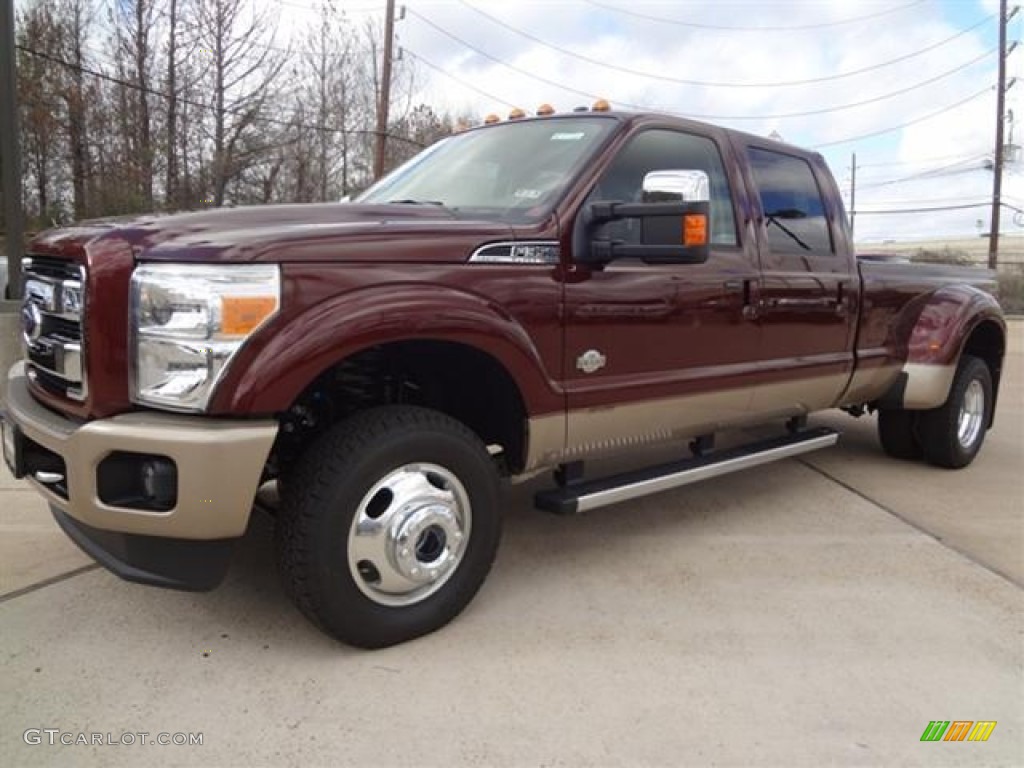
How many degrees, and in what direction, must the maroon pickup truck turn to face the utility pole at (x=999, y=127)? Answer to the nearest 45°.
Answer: approximately 180°

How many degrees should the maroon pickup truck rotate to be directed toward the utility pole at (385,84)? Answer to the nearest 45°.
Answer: approximately 135° to its right

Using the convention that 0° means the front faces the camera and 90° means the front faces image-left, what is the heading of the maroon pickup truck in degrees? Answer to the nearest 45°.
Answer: approximately 45°

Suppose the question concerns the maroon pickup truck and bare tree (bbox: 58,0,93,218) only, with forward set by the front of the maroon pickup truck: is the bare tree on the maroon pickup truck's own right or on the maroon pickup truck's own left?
on the maroon pickup truck's own right

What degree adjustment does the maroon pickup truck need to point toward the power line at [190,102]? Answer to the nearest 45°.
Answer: approximately 135° to its right

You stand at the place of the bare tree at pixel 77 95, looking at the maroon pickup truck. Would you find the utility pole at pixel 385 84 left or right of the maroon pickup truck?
left

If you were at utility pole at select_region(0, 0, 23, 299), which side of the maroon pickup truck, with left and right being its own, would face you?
right
